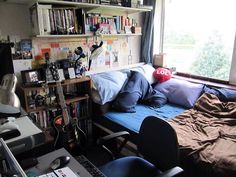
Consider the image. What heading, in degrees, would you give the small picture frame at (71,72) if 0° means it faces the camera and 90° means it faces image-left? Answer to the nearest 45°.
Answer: approximately 0°

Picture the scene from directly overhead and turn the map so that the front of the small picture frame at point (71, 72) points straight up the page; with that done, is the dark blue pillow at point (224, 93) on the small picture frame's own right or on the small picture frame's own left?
on the small picture frame's own left

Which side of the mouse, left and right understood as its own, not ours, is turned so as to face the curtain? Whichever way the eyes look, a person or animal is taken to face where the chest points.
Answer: back

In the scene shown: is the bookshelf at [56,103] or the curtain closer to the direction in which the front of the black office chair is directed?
the bookshelf

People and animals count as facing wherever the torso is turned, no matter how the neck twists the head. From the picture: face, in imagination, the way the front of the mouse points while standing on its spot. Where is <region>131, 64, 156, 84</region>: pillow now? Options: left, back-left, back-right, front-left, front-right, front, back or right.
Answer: back

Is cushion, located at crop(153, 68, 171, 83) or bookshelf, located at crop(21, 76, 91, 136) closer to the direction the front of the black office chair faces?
the bookshelf

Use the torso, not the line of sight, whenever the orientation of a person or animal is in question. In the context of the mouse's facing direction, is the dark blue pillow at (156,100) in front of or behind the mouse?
behind

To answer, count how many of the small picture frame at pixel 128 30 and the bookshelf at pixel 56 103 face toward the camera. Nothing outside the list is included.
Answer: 2

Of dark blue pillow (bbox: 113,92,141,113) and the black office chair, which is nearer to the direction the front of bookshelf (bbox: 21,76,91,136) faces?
the black office chair
